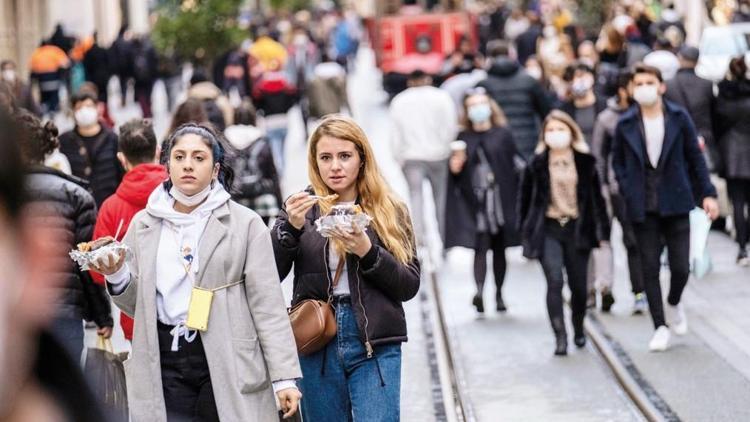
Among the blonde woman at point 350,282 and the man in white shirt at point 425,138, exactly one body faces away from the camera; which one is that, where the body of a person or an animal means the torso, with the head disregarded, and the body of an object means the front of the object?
the man in white shirt

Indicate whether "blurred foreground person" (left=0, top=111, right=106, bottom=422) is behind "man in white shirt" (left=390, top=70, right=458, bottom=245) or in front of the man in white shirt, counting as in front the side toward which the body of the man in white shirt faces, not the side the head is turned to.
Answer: behind

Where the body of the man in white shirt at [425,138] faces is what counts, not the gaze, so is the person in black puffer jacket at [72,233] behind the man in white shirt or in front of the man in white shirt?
behind

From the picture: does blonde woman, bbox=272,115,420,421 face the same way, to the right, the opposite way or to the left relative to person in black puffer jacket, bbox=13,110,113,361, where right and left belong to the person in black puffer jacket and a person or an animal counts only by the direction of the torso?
the opposite way

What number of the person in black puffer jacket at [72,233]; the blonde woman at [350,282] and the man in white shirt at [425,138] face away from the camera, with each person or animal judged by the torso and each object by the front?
2

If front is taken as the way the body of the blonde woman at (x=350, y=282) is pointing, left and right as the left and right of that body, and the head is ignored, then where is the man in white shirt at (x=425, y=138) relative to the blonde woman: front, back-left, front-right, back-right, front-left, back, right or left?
back

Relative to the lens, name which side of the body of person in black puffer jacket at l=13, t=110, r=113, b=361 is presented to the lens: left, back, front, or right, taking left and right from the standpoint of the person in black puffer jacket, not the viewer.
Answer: back

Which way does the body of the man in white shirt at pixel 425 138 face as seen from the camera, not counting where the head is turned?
away from the camera

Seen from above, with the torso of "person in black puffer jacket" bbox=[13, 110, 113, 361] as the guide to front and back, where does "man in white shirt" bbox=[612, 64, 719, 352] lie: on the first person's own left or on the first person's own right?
on the first person's own right

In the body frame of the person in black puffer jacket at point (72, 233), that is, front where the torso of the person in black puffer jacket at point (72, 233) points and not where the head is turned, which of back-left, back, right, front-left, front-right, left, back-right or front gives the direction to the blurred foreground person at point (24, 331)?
back

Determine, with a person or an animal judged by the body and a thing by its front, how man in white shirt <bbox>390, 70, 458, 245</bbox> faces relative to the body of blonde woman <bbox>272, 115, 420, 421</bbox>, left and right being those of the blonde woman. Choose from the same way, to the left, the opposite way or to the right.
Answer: the opposite way
